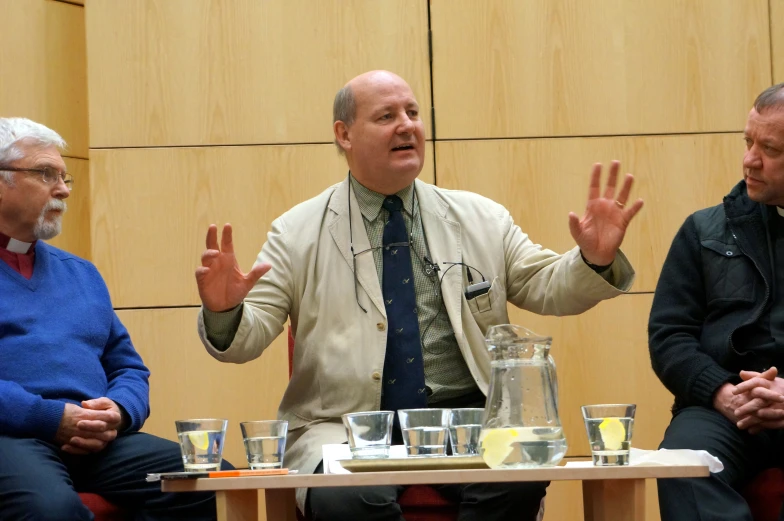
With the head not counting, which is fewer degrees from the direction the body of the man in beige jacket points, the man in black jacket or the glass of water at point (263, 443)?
the glass of water

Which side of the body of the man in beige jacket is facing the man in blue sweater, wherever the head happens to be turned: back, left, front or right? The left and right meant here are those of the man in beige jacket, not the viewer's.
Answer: right

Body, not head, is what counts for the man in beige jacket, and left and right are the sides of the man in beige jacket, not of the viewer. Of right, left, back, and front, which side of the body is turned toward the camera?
front

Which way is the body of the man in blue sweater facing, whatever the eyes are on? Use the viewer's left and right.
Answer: facing the viewer and to the right of the viewer

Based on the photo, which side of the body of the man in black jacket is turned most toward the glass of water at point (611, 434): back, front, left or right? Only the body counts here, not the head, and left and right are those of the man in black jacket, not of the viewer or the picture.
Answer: front

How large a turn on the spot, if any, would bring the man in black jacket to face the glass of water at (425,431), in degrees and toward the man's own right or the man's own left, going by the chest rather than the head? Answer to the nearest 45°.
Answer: approximately 45° to the man's own right

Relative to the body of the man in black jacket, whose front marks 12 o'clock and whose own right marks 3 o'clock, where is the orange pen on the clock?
The orange pen is roughly at 1 o'clock from the man in black jacket.

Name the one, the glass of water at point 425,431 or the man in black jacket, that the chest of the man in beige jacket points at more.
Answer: the glass of water

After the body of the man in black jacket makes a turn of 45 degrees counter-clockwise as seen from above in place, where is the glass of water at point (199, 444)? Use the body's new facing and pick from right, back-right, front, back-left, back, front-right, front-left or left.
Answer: right

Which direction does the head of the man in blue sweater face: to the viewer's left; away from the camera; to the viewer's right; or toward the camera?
to the viewer's right

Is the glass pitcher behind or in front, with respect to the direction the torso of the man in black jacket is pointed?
in front

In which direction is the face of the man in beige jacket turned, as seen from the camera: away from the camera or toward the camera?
toward the camera

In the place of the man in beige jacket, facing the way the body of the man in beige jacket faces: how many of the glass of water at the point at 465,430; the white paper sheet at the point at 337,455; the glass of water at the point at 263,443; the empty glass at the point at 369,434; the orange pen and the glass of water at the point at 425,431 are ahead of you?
6
